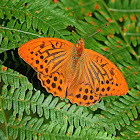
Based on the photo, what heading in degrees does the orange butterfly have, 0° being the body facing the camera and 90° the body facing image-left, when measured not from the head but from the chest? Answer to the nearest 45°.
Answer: approximately 180°
